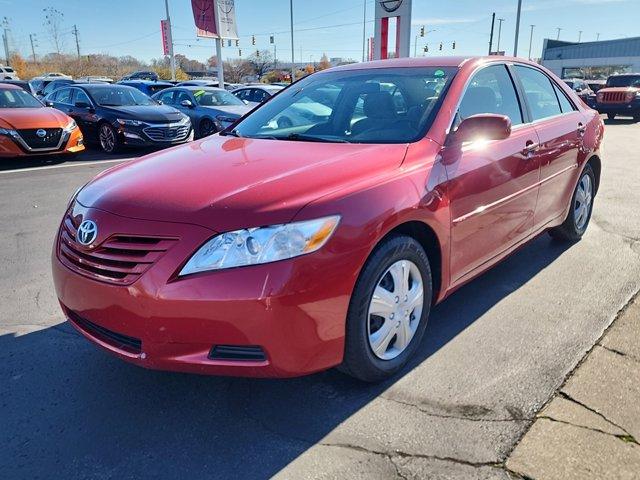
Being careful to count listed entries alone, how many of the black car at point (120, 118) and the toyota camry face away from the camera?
0

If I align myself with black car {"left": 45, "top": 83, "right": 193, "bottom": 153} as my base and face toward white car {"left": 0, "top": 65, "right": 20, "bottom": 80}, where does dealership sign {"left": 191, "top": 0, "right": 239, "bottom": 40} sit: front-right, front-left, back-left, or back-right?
front-right

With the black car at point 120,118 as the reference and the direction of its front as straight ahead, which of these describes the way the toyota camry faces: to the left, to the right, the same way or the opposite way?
to the right

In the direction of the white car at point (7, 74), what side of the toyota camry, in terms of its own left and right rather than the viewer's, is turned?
right

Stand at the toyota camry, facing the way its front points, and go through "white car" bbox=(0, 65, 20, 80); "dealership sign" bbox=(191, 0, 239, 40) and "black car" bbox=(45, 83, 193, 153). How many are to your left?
0

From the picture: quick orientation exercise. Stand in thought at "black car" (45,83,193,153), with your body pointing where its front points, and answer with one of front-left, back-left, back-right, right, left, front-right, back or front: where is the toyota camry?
front-right

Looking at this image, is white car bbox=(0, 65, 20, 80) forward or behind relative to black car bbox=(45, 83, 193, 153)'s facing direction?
behind

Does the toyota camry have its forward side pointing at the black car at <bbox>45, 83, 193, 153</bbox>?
no

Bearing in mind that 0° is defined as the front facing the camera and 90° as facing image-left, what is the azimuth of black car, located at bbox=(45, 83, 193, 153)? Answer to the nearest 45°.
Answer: approximately 315°

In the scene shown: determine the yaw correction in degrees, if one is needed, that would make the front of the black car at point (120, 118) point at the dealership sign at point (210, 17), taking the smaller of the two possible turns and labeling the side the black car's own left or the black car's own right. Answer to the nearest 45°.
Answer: approximately 135° to the black car's own left

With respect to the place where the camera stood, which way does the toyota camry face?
facing the viewer and to the left of the viewer

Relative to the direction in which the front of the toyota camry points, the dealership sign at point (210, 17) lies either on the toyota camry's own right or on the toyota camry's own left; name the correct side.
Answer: on the toyota camry's own right
